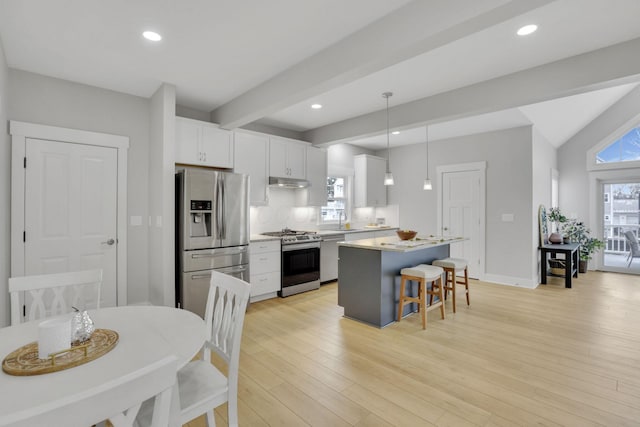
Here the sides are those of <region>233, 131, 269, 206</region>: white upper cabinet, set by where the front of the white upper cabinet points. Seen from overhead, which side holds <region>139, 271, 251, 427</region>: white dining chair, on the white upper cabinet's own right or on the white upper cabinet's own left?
on the white upper cabinet's own right

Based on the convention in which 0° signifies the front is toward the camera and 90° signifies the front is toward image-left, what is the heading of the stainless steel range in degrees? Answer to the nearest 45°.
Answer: approximately 315°

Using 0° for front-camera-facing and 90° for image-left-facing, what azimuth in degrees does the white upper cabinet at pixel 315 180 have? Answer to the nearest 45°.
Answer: approximately 315°

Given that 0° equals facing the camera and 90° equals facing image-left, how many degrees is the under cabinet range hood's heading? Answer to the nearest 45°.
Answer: approximately 315°

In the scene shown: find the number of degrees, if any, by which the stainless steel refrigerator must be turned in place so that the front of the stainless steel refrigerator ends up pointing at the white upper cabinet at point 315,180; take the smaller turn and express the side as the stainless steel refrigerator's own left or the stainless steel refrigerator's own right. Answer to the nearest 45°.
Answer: approximately 90° to the stainless steel refrigerator's own left

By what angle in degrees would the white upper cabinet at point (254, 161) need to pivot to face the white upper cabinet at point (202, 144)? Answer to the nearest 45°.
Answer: approximately 90° to its right

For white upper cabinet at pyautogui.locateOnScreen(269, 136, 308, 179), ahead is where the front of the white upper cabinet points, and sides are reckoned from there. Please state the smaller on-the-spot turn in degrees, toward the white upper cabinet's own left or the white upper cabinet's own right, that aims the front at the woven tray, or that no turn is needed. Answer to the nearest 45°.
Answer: approximately 45° to the white upper cabinet's own right

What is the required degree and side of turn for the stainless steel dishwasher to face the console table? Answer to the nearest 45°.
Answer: approximately 45° to its left

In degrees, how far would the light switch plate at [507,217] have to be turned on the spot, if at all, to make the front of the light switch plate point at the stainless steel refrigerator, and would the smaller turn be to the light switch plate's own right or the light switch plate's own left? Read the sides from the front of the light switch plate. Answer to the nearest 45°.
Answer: approximately 45° to the light switch plate's own right
